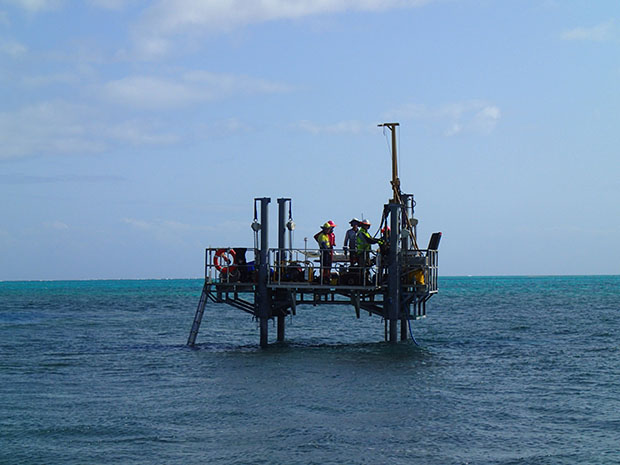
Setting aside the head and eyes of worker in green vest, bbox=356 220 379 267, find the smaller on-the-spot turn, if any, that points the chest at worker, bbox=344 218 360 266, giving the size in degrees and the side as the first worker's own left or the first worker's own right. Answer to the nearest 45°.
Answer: approximately 135° to the first worker's own left

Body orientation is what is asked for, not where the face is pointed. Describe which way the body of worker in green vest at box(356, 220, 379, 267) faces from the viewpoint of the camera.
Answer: to the viewer's right

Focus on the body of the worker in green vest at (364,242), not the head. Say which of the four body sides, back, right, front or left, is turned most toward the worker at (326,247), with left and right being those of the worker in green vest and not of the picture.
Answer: back
